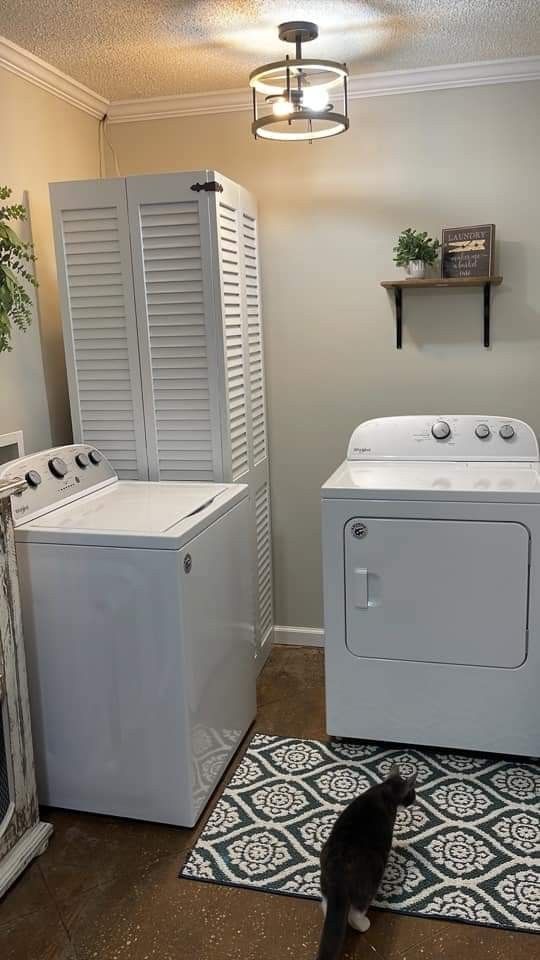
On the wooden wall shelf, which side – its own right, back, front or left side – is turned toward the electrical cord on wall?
right

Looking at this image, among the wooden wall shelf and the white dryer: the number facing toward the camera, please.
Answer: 2

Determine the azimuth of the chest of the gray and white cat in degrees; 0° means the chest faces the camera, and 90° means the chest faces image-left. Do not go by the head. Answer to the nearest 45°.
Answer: approximately 225°

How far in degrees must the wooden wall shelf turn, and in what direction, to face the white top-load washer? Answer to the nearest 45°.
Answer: approximately 45° to its right

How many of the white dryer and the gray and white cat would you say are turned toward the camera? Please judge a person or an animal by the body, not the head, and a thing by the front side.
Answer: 1

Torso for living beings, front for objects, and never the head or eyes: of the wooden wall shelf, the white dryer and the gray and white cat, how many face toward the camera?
2

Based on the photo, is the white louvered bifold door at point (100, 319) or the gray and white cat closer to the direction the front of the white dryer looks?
the gray and white cat

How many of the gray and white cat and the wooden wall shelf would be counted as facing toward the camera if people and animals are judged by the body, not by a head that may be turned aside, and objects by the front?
1
